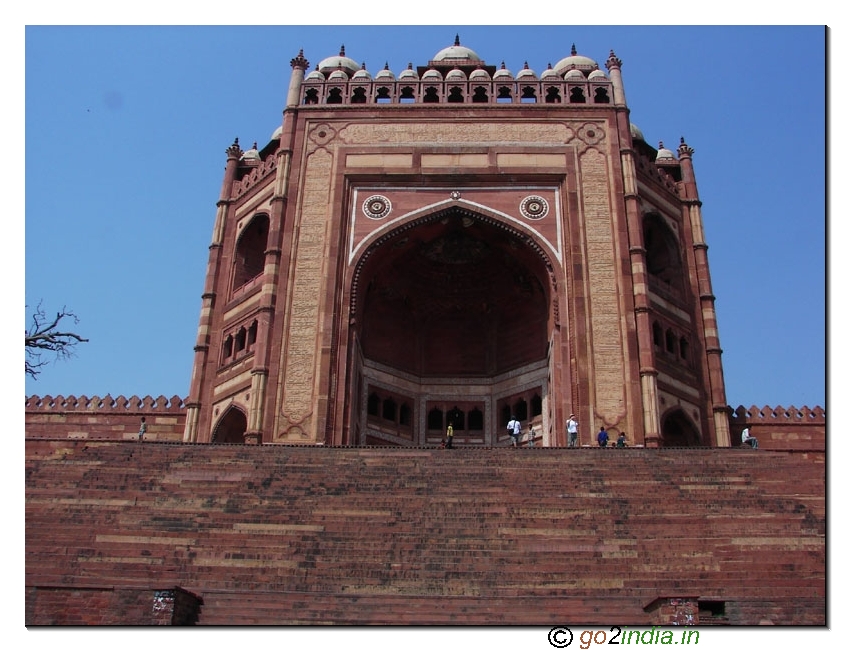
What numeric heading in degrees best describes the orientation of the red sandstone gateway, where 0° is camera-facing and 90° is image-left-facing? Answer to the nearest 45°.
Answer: approximately 0°
